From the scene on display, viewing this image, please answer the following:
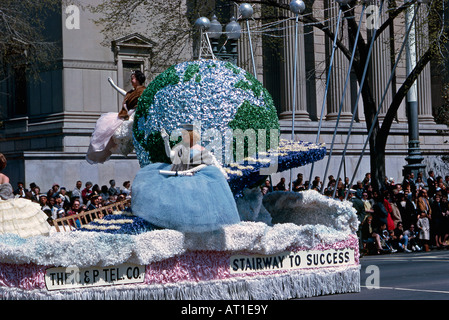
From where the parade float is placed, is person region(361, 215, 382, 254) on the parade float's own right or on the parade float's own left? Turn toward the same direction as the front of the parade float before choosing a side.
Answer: on the parade float's own right

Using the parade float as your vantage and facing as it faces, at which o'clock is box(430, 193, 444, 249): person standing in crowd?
The person standing in crowd is roughly at 4 o'clock from the parade float.

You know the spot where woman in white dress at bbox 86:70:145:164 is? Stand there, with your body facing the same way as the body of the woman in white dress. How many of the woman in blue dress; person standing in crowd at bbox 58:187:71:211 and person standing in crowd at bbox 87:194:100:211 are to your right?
2

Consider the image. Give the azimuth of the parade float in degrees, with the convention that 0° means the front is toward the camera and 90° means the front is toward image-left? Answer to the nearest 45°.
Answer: approximately 90°

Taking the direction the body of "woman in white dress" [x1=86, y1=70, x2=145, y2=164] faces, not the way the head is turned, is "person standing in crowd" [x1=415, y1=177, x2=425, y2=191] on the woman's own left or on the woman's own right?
on the woman's own right

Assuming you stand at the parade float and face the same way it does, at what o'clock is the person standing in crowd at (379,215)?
The person standing in crowd is roughly at 4 o'clock from the parade float.

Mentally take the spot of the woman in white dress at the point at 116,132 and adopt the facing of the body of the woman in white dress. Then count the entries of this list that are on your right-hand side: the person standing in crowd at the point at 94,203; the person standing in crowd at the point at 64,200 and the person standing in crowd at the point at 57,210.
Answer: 3

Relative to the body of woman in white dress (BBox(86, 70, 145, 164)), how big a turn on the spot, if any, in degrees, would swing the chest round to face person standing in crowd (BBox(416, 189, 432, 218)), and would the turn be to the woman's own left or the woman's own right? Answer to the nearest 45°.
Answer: approximately 135° to the woman's own right

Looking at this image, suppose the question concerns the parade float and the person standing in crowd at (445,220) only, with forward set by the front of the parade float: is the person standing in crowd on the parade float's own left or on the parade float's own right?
on the parade float's own right

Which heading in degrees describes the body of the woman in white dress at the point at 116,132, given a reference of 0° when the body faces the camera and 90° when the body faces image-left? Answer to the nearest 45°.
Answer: approximately 90°

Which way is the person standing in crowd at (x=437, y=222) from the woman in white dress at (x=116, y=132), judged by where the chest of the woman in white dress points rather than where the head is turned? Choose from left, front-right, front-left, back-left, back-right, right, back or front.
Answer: back-right

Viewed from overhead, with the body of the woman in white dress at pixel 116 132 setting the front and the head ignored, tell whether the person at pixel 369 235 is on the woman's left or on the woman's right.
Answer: on the woman's right
